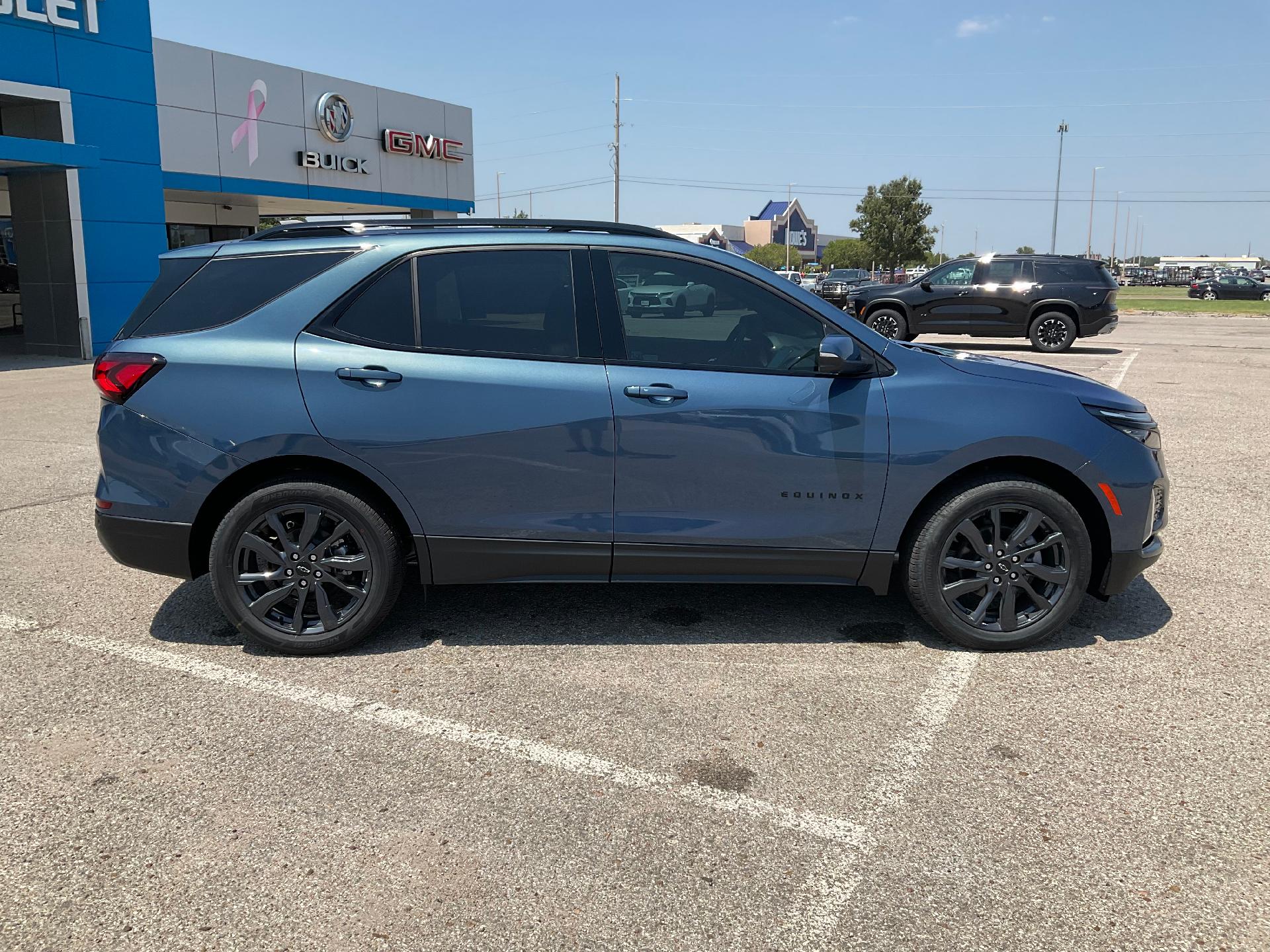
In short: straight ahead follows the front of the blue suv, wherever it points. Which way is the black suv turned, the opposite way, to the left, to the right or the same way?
the opposite way

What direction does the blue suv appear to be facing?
to the viewer's right

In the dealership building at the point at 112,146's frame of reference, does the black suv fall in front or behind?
in front

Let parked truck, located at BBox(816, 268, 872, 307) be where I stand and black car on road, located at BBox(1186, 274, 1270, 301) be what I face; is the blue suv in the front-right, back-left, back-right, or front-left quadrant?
back-right

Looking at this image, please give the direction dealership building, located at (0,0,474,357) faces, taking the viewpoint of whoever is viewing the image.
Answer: facing the viewer and to the right of the viewer

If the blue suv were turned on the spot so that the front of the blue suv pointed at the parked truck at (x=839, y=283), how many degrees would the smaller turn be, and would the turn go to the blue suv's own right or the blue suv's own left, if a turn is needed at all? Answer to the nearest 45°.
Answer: approximately 90° to the blue suv's own left

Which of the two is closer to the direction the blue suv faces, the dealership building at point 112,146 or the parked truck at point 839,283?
the parked truck

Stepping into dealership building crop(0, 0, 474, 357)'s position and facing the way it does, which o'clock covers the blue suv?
The blue suv is roughly at 1 o'clock from the dealership building.

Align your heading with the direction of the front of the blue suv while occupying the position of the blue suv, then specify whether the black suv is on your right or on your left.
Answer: on your left

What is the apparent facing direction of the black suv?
to the viewer's left

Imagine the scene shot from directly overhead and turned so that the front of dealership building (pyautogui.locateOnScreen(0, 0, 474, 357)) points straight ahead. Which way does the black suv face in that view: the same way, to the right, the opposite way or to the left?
the opposite way

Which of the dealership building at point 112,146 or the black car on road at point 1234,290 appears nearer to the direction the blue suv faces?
the black car on road

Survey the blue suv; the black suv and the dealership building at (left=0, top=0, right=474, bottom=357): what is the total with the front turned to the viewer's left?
1

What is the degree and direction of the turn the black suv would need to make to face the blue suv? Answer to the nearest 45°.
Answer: approximately 90° to its left
